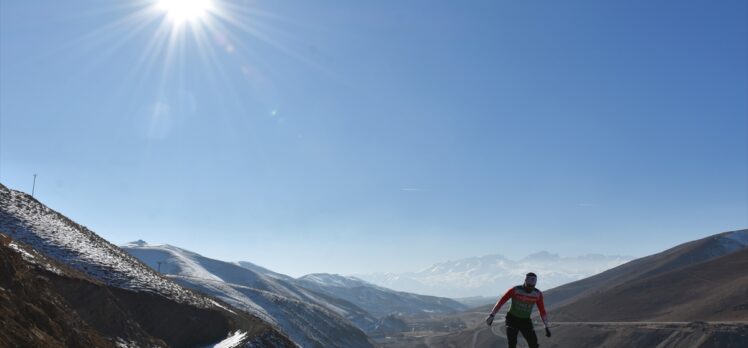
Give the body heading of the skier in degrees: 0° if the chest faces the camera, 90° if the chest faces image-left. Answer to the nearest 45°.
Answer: approximately 0°

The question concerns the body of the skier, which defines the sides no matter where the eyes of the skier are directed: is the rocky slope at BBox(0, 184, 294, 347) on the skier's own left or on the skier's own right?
on the skier's own right
